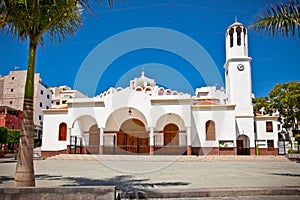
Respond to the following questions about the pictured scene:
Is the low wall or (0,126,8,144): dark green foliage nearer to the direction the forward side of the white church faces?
the low wall

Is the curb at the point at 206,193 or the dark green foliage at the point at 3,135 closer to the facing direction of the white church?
the curb

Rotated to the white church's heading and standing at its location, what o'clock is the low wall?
The low wall is roughly at 12 o'clock from the white church.

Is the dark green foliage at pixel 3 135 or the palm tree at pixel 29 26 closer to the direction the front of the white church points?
the palm tree

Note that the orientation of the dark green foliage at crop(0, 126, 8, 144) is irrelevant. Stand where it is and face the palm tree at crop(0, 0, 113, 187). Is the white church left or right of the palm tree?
left

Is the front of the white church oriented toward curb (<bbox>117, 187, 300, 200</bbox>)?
yes

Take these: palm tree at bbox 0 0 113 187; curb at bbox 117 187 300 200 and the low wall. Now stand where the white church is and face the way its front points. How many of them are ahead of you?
3

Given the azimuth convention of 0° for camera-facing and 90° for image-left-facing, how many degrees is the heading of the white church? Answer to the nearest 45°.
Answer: approximately 0°

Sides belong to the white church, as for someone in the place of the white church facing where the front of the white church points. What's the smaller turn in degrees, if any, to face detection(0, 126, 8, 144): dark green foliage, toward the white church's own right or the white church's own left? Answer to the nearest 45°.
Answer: approximately 90° to the white church's own right

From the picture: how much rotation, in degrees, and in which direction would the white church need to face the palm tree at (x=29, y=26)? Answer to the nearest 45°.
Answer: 0° — it already faces it
